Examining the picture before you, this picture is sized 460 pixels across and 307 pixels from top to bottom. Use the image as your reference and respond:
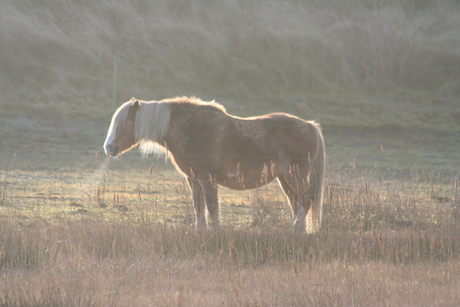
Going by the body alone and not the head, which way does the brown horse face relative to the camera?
to the viewer's left
